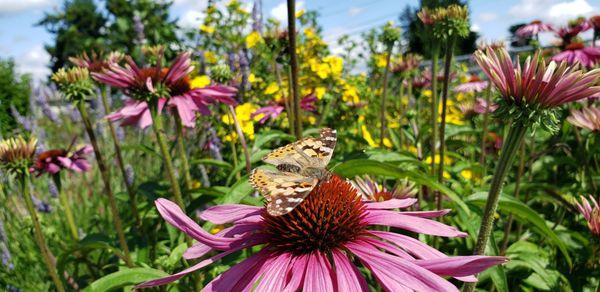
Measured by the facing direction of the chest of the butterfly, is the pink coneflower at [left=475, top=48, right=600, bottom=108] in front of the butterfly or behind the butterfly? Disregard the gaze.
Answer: in front

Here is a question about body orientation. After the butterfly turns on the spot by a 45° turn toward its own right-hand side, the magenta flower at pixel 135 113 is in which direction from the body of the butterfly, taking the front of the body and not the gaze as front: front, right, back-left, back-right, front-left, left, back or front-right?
back

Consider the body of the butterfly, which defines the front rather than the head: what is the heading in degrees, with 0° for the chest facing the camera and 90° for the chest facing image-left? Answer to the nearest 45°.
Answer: approximately 270°

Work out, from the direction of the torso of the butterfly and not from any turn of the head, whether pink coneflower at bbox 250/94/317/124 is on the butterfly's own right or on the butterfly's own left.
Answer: on the butterfly's own left

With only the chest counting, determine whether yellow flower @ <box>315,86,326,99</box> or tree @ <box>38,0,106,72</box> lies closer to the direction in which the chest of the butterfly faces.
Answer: the yellow flower

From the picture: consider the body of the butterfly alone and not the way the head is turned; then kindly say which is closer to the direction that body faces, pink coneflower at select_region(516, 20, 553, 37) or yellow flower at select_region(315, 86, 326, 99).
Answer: the pink coneflower

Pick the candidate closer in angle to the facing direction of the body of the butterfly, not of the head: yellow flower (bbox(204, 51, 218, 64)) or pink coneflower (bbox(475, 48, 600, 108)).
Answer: the pink coneflower

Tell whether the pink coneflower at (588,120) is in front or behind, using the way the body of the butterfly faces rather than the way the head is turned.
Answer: in front
